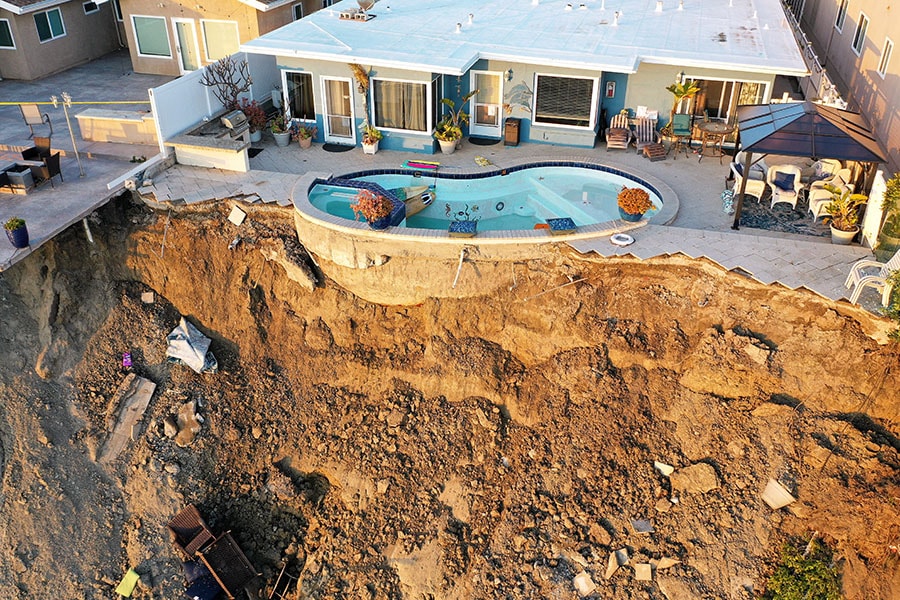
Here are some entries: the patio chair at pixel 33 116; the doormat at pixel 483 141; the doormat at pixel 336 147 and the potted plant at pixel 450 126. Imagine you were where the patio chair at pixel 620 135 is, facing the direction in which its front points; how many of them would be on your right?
4

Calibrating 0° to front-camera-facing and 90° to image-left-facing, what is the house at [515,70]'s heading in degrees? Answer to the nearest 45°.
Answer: approximately 0°

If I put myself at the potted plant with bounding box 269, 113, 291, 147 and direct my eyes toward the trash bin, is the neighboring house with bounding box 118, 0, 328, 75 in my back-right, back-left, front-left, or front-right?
back-left

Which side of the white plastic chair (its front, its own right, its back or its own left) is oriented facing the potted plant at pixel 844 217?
right

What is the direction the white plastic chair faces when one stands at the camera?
facing to the left of the viewer

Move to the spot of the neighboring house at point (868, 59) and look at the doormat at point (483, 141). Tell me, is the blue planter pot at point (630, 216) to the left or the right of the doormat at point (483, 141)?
left

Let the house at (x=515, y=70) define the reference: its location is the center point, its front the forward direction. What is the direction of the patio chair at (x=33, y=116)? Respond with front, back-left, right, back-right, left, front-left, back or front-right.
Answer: right

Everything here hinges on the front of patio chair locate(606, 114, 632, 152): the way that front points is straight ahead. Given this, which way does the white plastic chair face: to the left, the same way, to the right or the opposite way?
to the right

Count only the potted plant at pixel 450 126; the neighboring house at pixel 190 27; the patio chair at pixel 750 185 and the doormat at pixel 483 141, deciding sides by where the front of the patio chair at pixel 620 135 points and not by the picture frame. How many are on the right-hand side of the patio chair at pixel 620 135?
3

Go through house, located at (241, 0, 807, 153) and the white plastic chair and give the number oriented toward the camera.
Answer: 1

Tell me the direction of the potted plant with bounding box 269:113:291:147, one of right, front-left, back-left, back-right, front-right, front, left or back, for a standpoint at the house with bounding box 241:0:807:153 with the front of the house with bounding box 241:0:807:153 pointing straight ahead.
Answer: right

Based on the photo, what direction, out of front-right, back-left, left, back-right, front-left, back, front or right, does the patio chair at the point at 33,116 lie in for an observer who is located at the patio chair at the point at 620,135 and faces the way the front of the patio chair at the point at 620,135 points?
right
